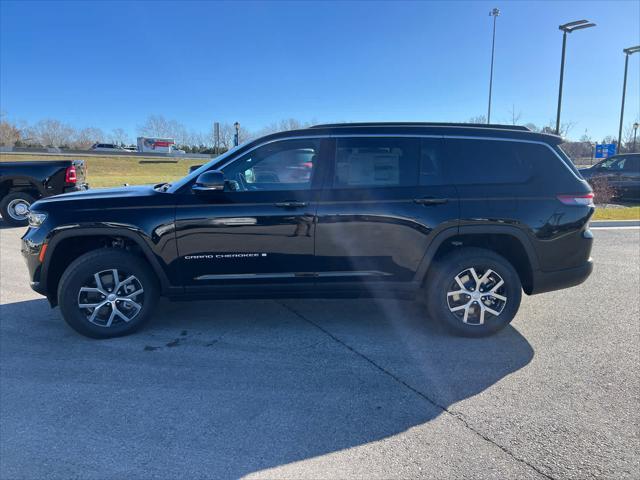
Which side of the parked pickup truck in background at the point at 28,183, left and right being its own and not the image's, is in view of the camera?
left

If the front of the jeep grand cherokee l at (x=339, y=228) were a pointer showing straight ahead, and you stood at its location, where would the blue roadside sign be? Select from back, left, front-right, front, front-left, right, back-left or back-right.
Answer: back-right

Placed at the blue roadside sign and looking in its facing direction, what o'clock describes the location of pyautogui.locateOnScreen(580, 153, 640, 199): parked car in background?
The parked car in background is roughly at 12 o'clock from the blue roadside sign.

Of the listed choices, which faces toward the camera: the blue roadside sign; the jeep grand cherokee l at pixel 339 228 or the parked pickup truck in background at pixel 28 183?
the blue roadside sign

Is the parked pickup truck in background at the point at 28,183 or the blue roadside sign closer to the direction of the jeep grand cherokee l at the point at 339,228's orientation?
the parked pickup truck in background

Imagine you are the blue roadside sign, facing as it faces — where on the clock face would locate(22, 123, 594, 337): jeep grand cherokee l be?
The jeep grand cherokee l is roughly at 12 o'clock from the blue roadside sign.

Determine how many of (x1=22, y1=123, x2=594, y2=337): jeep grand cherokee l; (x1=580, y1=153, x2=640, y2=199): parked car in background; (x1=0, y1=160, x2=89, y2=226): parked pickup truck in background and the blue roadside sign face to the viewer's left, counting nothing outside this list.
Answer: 3

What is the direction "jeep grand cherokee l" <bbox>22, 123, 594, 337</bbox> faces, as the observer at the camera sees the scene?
facing to the left of the viewer

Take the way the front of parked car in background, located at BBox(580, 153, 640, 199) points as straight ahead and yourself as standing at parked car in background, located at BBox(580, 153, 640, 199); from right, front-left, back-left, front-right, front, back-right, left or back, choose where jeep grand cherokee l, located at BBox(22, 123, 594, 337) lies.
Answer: left

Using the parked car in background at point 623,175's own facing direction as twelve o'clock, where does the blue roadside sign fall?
The blue roadside sign is roughly at 3 o'clock from the parked car in background.

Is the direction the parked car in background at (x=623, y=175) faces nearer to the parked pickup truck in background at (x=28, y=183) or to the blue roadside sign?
the parked pickup truck in background

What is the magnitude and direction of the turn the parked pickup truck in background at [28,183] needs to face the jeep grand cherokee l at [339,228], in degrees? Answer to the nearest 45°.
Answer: approximately 90° to its left

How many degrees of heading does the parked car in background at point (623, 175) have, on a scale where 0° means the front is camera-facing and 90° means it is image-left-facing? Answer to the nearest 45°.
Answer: approximately 90°
